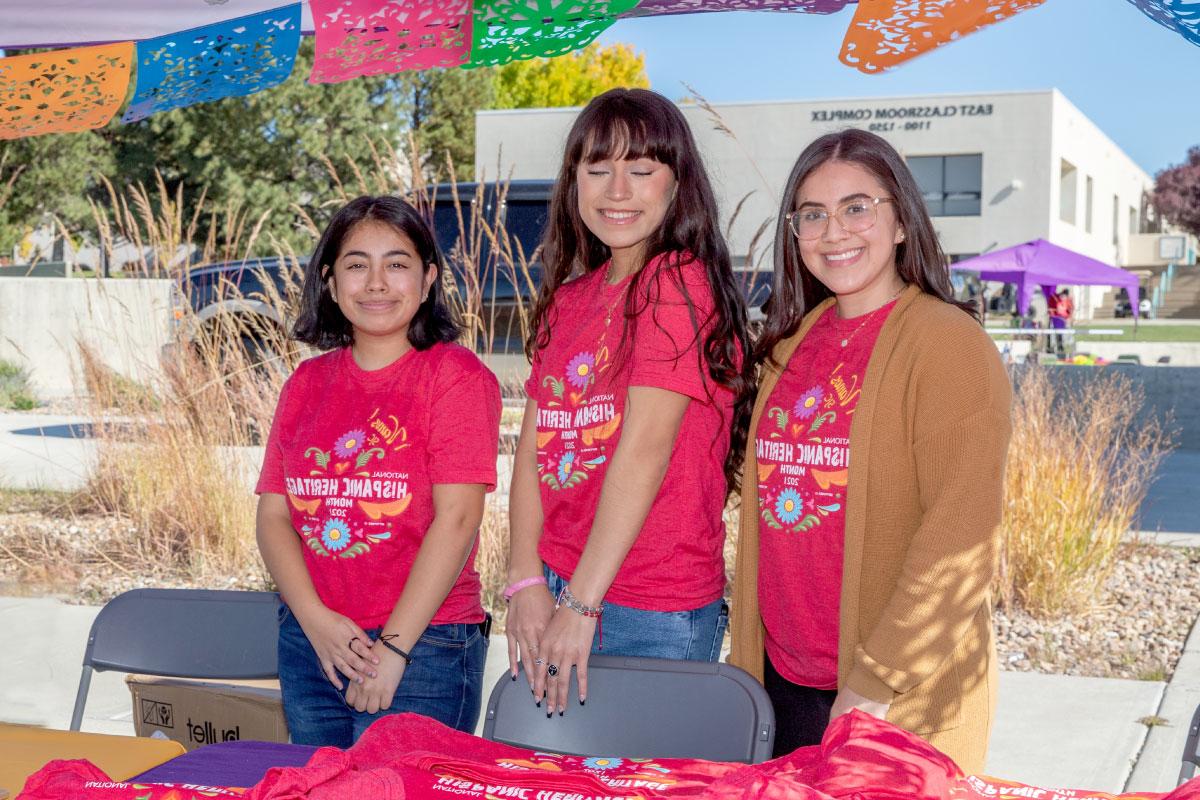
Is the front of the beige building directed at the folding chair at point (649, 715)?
yes

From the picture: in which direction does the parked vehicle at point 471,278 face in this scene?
to the viewer's left

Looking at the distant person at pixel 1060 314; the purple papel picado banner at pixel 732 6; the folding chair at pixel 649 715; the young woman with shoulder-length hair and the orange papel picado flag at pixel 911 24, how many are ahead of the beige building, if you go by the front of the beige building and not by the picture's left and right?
5

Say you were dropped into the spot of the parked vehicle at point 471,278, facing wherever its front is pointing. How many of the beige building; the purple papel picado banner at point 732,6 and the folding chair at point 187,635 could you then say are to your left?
2

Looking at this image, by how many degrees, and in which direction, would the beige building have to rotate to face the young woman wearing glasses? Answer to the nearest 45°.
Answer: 0° — it already faces them

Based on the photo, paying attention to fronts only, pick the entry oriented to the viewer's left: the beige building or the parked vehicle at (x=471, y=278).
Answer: the parked vehicle

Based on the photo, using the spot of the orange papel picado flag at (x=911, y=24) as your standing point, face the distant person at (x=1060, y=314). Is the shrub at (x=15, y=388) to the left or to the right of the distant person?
left

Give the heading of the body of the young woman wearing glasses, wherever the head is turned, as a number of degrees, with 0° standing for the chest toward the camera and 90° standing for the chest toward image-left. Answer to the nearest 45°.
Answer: approximately 45°

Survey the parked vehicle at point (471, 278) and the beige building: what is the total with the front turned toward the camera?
1

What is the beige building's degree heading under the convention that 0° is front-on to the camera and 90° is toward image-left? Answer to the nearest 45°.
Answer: approximately 0°

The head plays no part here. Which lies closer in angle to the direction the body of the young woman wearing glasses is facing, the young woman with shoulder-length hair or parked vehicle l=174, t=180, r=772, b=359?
the young woman with shoulder-length hair

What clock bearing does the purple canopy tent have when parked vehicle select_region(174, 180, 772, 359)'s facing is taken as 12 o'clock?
The purple canopy tent is roughly at 4 o'clock from the parked vehicle.

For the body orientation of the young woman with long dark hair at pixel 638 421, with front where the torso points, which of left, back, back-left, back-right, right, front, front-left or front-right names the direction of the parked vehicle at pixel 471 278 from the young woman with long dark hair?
back-right
